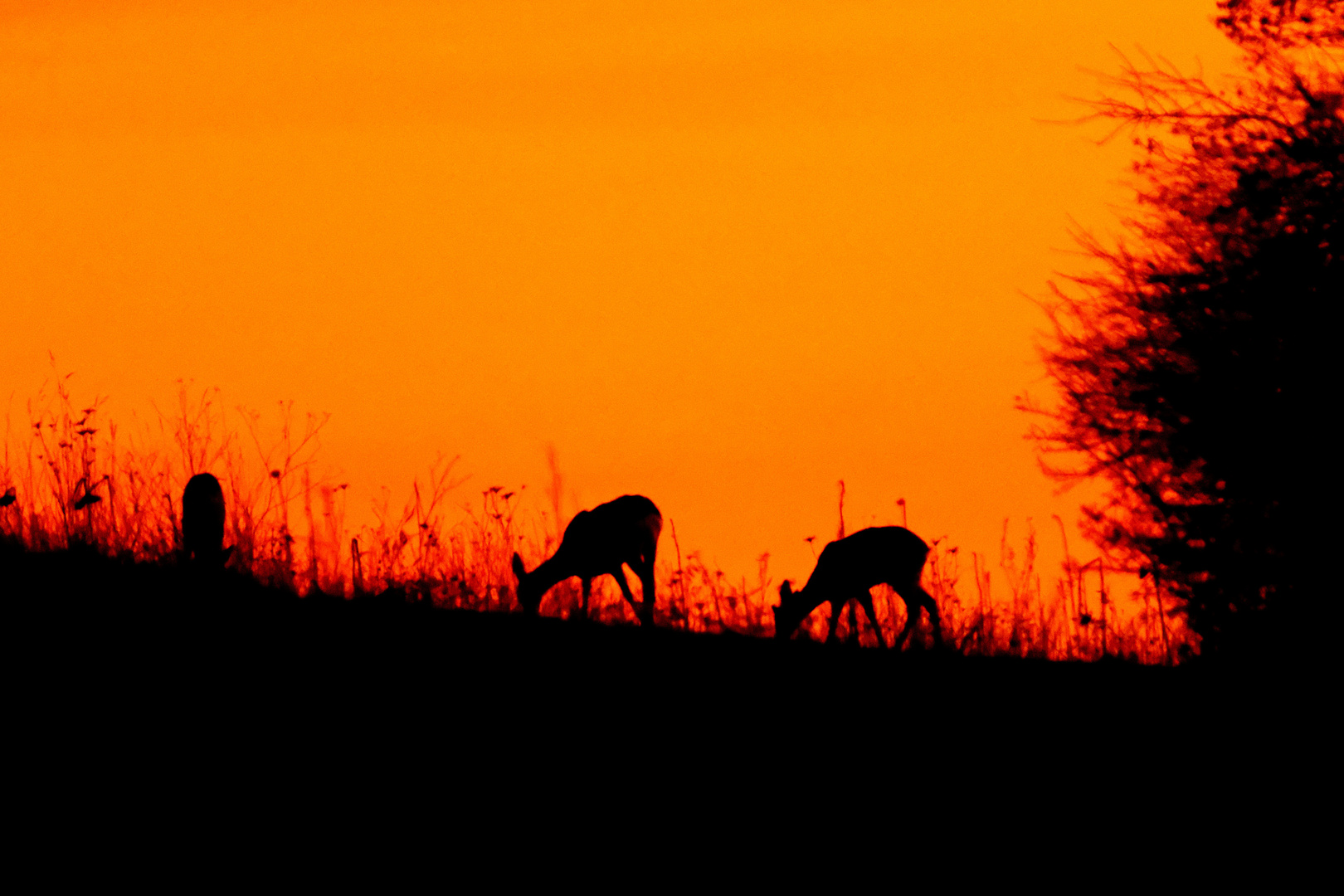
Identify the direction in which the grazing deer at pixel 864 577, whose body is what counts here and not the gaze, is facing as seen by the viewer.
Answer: to the viewer's left

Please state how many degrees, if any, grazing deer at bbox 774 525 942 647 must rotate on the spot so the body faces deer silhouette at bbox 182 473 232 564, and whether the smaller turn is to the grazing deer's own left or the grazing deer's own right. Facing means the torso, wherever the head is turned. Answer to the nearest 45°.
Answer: approximately 45° to the grazing deer's own left

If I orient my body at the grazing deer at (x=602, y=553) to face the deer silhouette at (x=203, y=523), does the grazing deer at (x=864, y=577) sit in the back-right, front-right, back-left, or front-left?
back-left

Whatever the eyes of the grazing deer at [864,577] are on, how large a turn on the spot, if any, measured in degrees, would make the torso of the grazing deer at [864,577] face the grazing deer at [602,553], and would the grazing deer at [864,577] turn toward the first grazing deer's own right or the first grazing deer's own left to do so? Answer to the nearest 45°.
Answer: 0° — it already faces it
